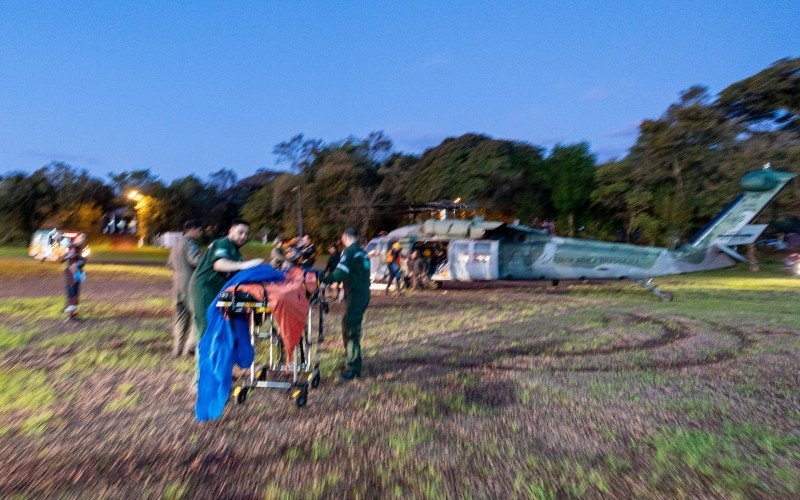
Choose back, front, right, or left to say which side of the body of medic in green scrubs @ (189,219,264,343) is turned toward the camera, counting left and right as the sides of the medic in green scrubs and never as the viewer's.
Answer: right

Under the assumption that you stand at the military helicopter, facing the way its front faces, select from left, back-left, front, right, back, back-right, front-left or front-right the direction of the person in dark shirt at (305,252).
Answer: front-left

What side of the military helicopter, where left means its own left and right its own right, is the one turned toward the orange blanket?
left

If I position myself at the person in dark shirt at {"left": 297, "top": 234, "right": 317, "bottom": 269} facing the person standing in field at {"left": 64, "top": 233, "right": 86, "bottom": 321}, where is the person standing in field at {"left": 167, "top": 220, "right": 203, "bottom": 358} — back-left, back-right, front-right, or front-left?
front-left

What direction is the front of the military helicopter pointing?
to the viewer's left

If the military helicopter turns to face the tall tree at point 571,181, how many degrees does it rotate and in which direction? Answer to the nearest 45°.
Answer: approximately 90° to its right

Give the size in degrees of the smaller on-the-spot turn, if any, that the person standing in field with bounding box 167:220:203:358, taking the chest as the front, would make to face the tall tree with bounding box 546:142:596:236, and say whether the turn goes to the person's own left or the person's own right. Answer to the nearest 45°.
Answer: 0° — they already face it

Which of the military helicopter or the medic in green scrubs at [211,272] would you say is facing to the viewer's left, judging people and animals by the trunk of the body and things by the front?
the military helicopter

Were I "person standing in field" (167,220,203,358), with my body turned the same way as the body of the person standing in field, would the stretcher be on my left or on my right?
on my right
